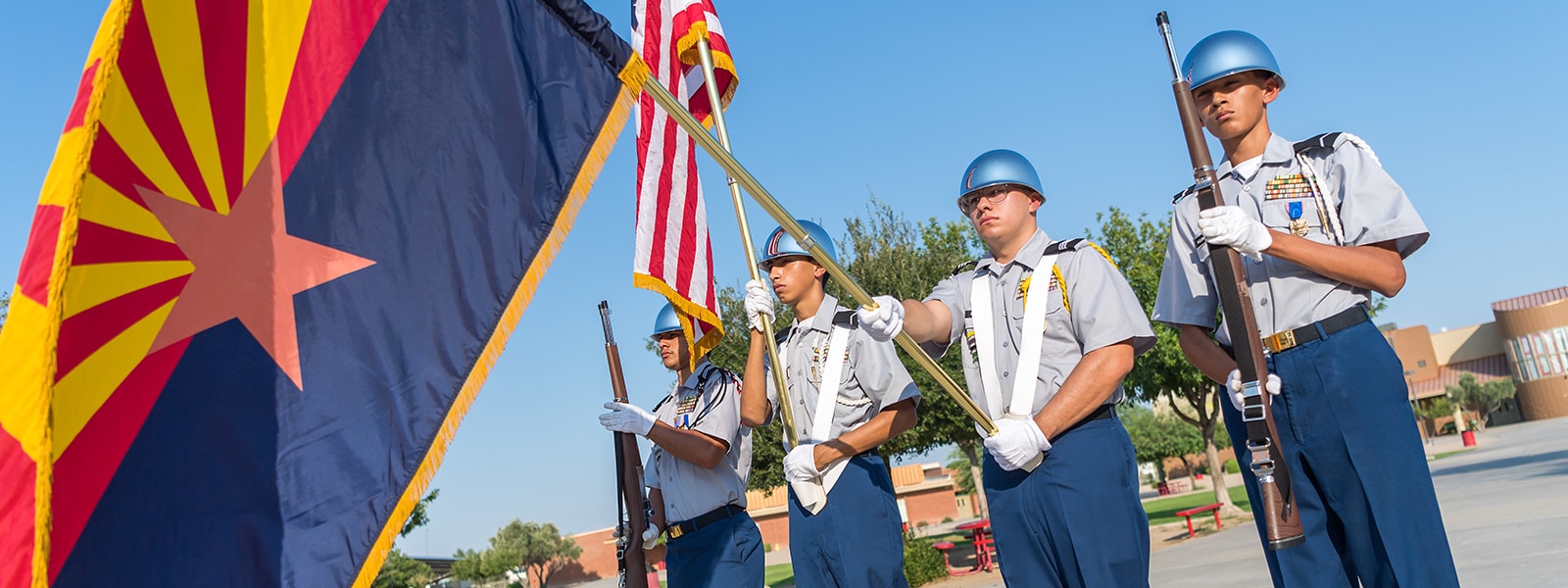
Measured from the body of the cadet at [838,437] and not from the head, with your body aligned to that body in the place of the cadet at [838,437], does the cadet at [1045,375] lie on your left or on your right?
on your left

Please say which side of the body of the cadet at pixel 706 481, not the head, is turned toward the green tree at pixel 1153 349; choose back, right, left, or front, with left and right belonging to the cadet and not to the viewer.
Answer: back

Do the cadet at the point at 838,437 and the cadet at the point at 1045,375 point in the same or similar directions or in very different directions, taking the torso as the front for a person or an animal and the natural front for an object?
same or similar directions

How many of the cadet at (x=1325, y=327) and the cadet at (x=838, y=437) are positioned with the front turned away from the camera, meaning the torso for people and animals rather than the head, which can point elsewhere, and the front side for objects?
0

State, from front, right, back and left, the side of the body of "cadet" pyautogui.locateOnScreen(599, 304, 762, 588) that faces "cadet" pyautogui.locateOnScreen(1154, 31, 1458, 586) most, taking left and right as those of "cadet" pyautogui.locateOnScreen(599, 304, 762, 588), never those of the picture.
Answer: left

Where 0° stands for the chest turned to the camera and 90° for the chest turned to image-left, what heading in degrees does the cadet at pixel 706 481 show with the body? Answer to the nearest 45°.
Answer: approximately 45°

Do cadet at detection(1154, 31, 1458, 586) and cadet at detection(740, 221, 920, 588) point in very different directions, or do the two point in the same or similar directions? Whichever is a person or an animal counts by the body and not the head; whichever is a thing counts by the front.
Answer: same or similar directions

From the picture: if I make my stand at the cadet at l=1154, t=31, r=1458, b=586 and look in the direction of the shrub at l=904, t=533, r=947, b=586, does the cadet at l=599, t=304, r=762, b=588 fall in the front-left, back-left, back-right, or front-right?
front-left

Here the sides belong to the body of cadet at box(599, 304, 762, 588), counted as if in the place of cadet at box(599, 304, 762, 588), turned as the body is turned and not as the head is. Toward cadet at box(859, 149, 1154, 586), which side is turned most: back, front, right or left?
left

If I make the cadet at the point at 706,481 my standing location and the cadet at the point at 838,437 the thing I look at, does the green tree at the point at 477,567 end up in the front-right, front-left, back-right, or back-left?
back-left

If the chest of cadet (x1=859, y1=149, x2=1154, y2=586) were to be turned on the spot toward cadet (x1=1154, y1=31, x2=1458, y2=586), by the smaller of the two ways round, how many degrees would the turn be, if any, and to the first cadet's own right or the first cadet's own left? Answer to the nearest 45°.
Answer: approximately 90° to the first cadet's own left

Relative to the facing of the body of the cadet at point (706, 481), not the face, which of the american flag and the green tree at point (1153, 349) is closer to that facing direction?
the american flag

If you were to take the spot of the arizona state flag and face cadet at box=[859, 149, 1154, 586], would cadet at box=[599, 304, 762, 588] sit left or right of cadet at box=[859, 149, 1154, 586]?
left

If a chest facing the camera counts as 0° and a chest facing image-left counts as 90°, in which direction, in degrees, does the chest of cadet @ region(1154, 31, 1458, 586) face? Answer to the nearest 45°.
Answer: approximately 45°

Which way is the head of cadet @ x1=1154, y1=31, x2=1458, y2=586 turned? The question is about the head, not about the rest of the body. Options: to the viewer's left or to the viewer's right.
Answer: to the viewer's left

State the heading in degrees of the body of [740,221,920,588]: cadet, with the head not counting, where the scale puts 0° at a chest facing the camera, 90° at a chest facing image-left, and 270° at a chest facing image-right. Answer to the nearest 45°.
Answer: approximately 45°

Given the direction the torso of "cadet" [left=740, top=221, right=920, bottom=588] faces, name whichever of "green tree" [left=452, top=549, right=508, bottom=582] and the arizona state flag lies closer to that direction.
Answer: the arizona state flag

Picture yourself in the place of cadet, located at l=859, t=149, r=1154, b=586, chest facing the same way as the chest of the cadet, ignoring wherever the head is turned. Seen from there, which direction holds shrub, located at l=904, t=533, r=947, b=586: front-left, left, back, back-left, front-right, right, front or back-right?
back-right

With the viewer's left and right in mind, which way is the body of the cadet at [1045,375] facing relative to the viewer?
facing the viewer and to the left of the viewer

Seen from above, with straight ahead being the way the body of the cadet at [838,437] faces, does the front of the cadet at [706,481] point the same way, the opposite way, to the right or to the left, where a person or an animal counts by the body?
the same way

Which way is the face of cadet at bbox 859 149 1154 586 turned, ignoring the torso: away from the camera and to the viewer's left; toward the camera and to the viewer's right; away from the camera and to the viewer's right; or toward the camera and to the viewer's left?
toward the camera and to the viewer's left
